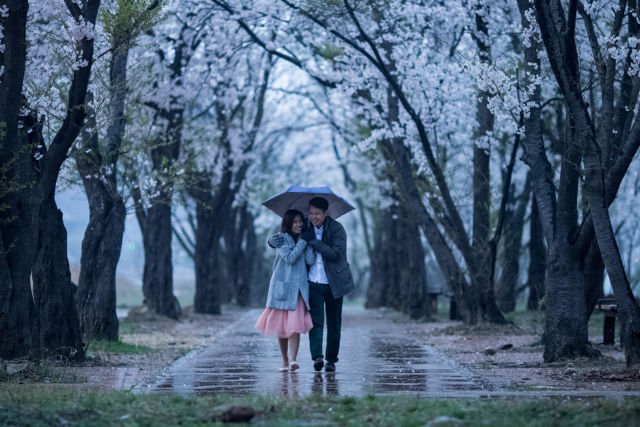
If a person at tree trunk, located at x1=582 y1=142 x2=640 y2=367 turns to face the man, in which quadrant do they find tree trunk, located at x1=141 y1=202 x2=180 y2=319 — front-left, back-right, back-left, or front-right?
front-right

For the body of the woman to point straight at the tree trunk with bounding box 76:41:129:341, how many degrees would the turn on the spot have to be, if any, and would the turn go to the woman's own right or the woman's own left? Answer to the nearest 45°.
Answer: approximately 180°

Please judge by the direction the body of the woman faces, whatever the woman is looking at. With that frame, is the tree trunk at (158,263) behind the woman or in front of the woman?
behind

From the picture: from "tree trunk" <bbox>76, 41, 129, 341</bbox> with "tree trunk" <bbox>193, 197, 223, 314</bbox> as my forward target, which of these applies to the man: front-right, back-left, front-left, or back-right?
back-right

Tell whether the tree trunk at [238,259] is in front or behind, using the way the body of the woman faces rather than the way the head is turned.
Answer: behind

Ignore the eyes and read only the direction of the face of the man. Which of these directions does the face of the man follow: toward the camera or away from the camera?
toward the camera

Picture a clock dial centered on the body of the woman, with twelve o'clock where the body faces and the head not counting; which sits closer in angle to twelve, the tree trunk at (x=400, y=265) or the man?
the man

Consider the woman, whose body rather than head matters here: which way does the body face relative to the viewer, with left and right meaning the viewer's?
facing the viewer and to the right of the viewer

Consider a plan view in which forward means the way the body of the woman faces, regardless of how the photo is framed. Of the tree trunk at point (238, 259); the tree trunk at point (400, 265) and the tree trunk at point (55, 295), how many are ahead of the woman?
0

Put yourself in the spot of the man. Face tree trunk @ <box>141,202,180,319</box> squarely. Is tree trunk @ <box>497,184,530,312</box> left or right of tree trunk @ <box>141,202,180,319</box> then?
right

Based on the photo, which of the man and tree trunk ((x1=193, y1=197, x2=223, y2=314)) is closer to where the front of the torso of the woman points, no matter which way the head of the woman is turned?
the man

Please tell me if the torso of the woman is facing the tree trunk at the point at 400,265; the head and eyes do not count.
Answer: no
